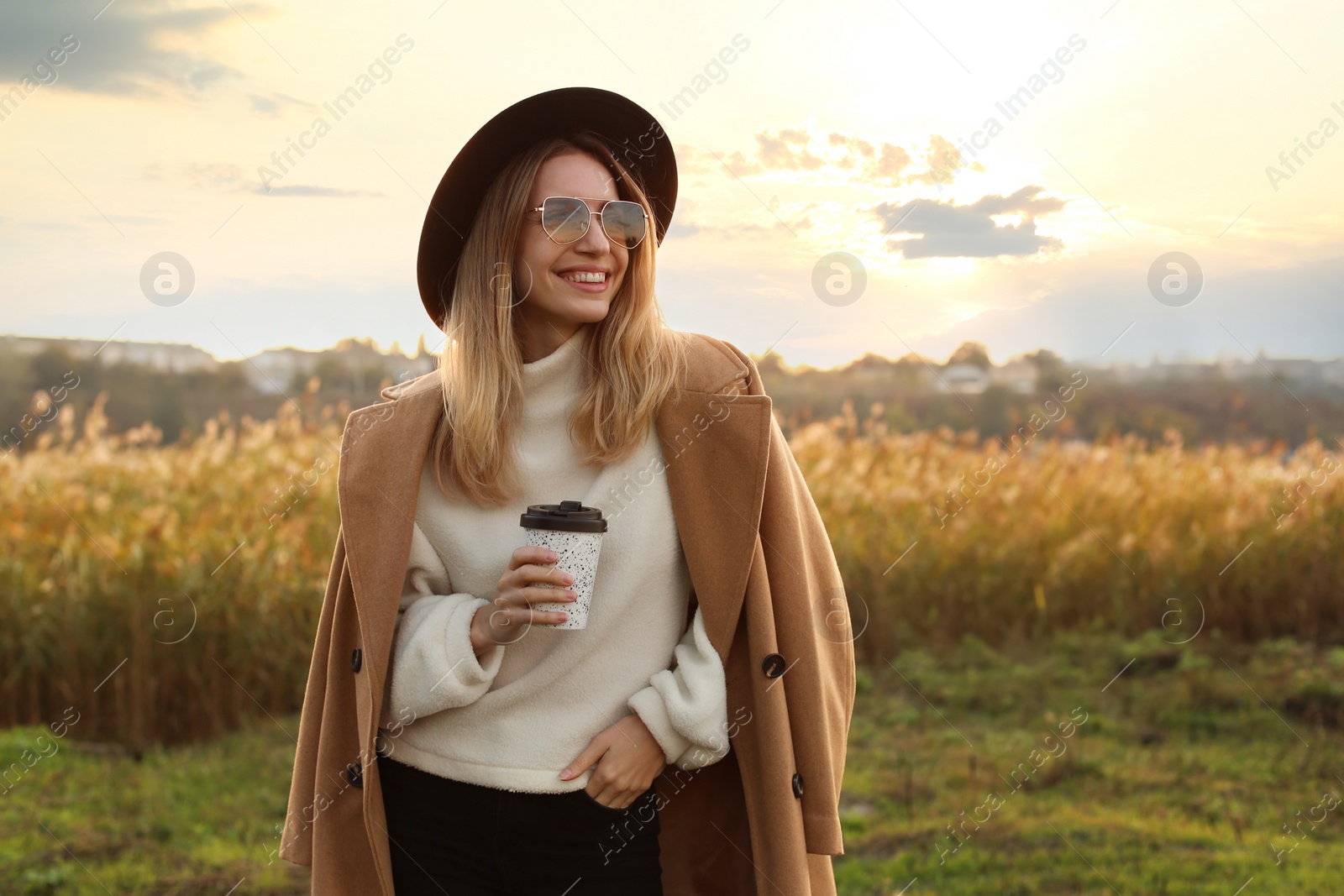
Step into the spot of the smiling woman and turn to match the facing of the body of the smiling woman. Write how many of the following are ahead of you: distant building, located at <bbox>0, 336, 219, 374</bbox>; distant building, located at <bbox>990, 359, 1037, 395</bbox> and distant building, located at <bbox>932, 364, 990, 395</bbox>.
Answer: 0

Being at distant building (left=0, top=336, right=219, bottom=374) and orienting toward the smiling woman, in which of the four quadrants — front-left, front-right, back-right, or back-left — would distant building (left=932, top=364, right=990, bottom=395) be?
front-left

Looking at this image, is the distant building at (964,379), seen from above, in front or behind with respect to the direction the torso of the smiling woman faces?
behind

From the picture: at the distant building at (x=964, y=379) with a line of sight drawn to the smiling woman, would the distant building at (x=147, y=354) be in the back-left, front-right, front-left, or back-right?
front-right

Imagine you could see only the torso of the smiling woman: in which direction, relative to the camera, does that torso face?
toward the camera

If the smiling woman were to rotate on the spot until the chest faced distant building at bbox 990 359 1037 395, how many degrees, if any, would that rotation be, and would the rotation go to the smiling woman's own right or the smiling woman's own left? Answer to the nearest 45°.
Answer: approximately 135° to the smiling woman's own left

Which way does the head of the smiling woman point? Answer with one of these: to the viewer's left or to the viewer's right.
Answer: to the viewer's right

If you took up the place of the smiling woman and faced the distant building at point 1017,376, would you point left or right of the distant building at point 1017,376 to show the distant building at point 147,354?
left

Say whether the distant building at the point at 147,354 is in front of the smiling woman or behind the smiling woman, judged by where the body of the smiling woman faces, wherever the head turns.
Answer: behind
